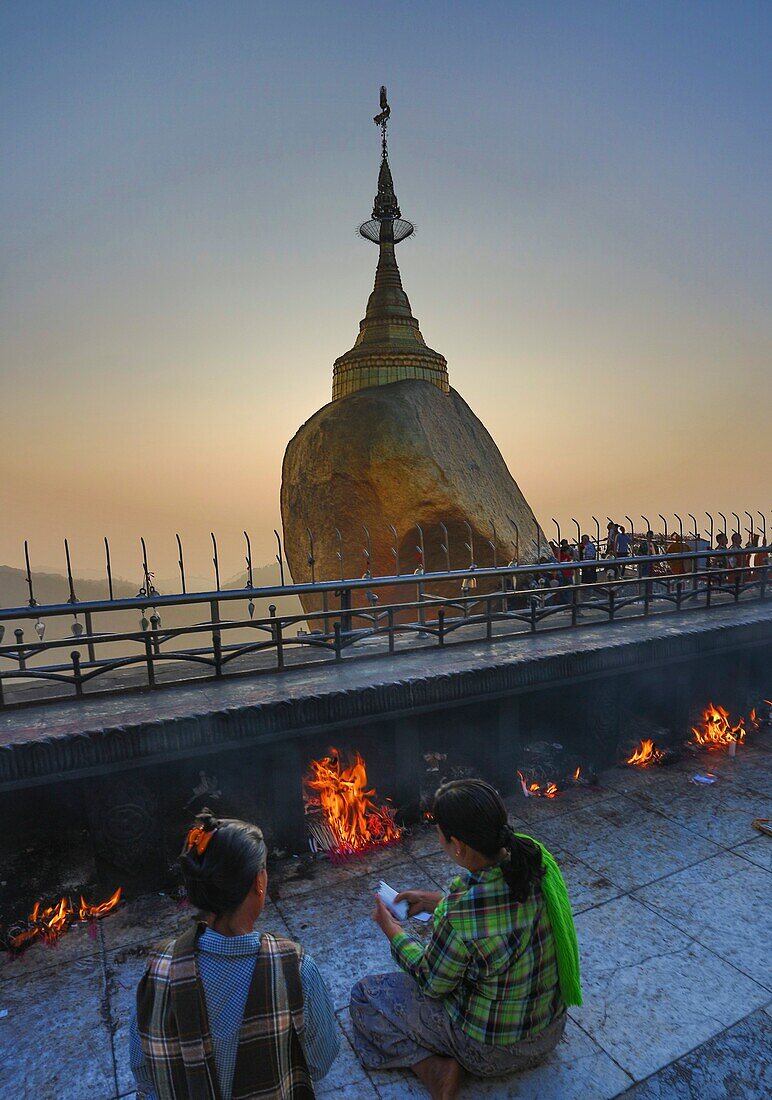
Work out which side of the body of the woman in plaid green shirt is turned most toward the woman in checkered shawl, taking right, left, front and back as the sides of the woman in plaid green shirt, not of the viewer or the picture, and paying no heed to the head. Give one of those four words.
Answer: left

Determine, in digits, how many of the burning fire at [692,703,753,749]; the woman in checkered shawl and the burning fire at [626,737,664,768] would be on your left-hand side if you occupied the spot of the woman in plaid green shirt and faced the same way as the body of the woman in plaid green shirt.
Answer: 1

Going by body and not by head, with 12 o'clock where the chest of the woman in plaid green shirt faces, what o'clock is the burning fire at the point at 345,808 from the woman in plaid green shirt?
The burning fire is roughly at 1 o'clock from the woman in plaid green shirt.

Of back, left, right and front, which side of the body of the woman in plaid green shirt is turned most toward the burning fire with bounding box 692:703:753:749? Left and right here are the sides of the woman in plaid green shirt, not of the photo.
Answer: right

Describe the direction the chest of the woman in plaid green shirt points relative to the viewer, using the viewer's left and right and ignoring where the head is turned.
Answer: facing away from the viewer and to the left of the viewer

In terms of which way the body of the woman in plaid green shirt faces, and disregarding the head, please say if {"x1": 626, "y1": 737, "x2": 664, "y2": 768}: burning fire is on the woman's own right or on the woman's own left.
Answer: on the woman's own right

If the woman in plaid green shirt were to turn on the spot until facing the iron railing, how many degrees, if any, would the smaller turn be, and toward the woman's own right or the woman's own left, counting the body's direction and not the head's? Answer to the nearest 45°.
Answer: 0° — they already face it

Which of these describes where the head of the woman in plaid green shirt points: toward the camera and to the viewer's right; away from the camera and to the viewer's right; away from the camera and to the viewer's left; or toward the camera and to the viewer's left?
away from the camera and to the viewer's left

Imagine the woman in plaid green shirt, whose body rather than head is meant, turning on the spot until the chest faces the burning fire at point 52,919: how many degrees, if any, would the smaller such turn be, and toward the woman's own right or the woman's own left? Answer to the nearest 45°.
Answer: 0° — they already face it
